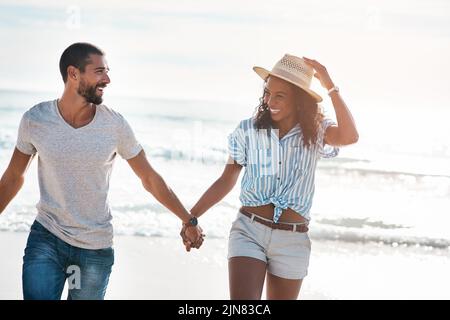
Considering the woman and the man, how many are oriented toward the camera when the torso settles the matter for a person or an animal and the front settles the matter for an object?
2

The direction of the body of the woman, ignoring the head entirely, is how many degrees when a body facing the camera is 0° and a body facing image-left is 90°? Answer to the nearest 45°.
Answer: approximately 0°

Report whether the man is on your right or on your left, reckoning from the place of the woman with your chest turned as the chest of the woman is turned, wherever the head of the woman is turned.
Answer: on your right

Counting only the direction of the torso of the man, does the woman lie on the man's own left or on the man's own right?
on the man's own left
